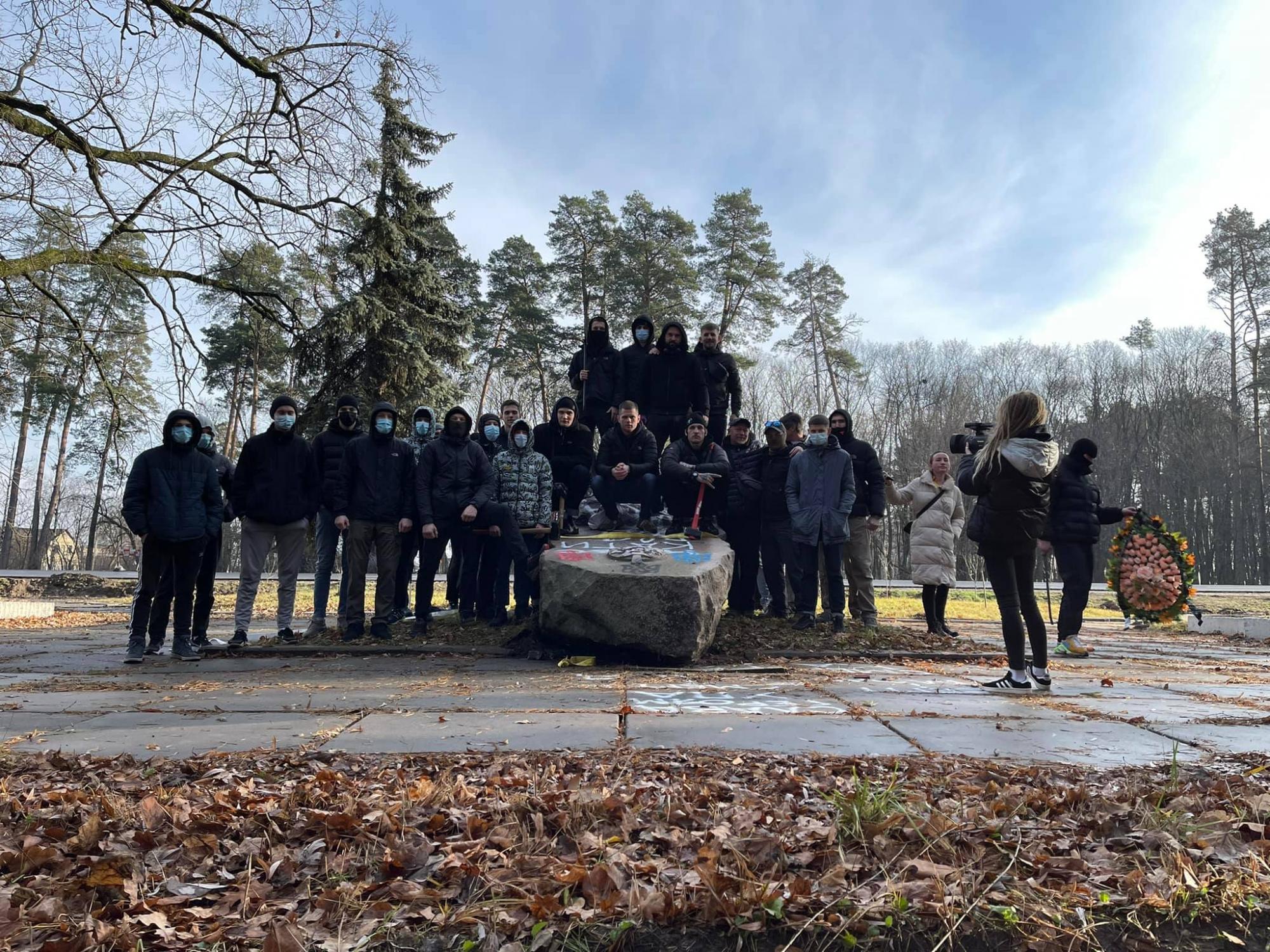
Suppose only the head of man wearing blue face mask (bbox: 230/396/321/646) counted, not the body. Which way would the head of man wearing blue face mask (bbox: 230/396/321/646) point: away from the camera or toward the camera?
toward the camera

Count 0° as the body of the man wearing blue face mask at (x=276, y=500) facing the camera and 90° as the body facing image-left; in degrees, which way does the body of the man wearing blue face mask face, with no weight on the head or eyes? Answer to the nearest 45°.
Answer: approximately 0°

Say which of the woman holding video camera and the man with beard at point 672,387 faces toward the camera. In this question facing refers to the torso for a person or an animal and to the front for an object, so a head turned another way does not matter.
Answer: the man with beard

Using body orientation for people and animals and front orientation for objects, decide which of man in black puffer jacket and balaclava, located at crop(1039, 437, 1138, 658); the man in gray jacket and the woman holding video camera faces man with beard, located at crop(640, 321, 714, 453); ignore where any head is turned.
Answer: the woman holding video camera

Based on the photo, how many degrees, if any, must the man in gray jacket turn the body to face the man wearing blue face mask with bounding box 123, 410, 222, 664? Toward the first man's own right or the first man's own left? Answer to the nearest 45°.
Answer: approximately 45° to the first man's own right

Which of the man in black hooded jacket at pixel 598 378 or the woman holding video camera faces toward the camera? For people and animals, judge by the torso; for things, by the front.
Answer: the man in black hooded jacket

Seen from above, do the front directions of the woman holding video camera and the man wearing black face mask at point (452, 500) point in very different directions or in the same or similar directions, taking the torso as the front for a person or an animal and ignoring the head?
very different directions

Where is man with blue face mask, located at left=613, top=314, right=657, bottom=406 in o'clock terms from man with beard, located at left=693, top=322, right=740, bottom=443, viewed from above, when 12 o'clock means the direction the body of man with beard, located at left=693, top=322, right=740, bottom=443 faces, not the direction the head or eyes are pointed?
man with blue face mask, located at left=613, top=314, right=657, bottom=406 is roughly at 2 o'clock from man with beard, located at left=693, top=322, right=740, bottom=443.

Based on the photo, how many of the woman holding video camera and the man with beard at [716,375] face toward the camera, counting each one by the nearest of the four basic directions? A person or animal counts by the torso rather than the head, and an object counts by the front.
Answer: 1

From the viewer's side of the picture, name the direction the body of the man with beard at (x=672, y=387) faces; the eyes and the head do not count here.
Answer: toward the camera

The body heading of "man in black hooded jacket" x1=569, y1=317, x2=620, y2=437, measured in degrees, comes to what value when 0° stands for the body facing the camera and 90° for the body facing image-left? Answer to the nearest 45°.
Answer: approximately 0°

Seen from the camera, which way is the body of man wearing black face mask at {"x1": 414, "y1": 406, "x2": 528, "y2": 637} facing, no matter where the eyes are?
toward the camera

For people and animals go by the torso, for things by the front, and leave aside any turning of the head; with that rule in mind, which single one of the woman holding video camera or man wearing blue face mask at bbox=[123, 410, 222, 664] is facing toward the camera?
the man wearing blue face mask

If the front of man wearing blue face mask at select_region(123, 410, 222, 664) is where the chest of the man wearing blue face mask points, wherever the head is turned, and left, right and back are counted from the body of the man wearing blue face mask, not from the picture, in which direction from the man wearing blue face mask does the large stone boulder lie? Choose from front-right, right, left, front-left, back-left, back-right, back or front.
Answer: front-left

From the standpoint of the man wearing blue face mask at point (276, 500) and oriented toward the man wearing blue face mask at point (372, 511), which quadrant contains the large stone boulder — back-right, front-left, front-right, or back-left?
front-right

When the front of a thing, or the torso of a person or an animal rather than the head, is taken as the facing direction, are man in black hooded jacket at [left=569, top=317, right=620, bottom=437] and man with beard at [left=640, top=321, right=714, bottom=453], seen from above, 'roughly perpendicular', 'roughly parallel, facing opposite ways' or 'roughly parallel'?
roughly parallel
